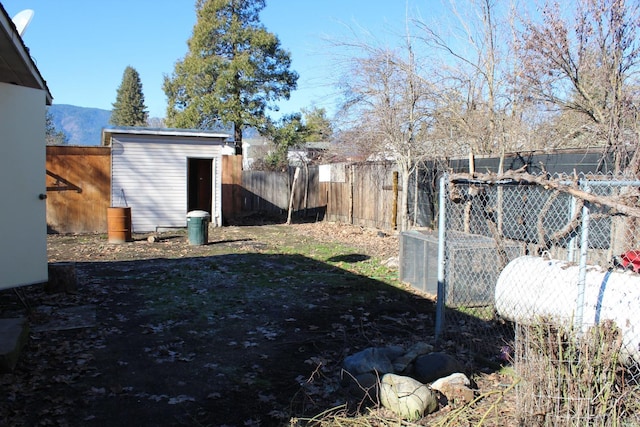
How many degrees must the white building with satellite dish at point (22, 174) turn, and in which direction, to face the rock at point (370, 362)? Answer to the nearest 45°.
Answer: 0° — it already faces it

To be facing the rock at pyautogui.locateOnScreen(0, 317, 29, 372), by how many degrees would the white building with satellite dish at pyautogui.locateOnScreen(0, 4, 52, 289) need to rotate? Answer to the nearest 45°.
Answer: approximately 45° to its right

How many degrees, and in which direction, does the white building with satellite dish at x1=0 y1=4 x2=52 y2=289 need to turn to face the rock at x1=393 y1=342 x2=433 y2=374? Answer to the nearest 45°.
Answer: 0° — it already faces it

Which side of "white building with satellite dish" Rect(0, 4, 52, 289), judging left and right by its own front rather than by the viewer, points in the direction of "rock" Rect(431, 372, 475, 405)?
front

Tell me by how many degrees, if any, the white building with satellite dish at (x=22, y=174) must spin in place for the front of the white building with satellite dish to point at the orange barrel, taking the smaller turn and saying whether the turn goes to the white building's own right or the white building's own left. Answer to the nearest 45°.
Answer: approximately 135° to the white building's own left

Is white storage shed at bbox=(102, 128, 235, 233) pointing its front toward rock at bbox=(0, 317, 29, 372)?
yes

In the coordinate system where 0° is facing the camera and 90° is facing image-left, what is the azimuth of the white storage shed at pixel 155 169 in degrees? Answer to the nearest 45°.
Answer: approximately 0°

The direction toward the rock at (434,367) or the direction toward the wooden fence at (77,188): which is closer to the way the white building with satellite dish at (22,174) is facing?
the rock

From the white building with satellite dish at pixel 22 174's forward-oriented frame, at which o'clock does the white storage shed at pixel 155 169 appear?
the white storage shed at pixel 155 169 is roughly at 8 o'clock from the white building with satellite dish at pixel 22 174.

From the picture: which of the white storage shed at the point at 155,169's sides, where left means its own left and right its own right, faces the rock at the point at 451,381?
front

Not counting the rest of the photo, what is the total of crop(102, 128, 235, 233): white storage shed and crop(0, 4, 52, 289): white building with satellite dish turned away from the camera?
0

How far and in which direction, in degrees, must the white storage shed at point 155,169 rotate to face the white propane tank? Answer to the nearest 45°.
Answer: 0° — it already faces it

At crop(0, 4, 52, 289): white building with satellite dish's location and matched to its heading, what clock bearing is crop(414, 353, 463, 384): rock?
The rock is roughly at 12 o'clock from the white building with satellite dish.

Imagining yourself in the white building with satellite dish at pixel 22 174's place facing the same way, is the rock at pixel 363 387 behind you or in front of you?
in front
